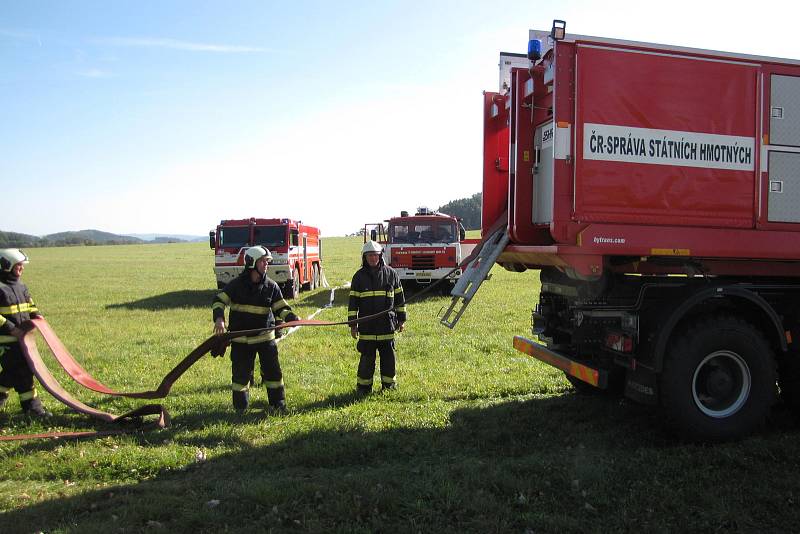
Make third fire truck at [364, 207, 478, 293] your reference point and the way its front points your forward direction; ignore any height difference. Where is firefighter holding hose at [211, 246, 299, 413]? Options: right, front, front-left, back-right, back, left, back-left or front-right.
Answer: front

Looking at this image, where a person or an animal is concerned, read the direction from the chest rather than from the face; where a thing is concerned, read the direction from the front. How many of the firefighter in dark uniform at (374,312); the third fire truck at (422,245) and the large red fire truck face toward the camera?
2

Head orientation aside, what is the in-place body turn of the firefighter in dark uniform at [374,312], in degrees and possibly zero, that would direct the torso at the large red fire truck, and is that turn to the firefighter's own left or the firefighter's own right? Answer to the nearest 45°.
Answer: approximately 45° to the firefighter's own left

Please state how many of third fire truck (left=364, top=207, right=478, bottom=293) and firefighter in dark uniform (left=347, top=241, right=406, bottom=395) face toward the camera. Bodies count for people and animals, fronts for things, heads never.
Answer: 2

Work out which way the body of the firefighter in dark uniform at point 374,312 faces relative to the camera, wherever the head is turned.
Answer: toward the camera

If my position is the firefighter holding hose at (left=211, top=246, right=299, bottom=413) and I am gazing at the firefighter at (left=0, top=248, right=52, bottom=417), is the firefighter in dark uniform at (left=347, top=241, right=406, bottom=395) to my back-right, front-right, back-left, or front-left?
back-right

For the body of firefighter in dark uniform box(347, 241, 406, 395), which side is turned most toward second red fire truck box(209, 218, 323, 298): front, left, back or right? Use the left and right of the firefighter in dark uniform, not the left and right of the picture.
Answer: back

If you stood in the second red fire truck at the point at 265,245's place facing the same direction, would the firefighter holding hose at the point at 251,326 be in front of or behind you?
in front

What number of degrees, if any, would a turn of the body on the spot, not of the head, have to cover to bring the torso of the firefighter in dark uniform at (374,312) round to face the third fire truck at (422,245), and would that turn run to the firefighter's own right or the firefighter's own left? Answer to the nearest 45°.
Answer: approximately 180°

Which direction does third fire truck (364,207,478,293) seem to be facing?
toward the camera

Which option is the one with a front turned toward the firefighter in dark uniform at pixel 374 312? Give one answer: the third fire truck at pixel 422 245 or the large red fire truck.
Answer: the third fire truck

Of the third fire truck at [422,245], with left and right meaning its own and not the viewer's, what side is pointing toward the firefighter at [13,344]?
front
